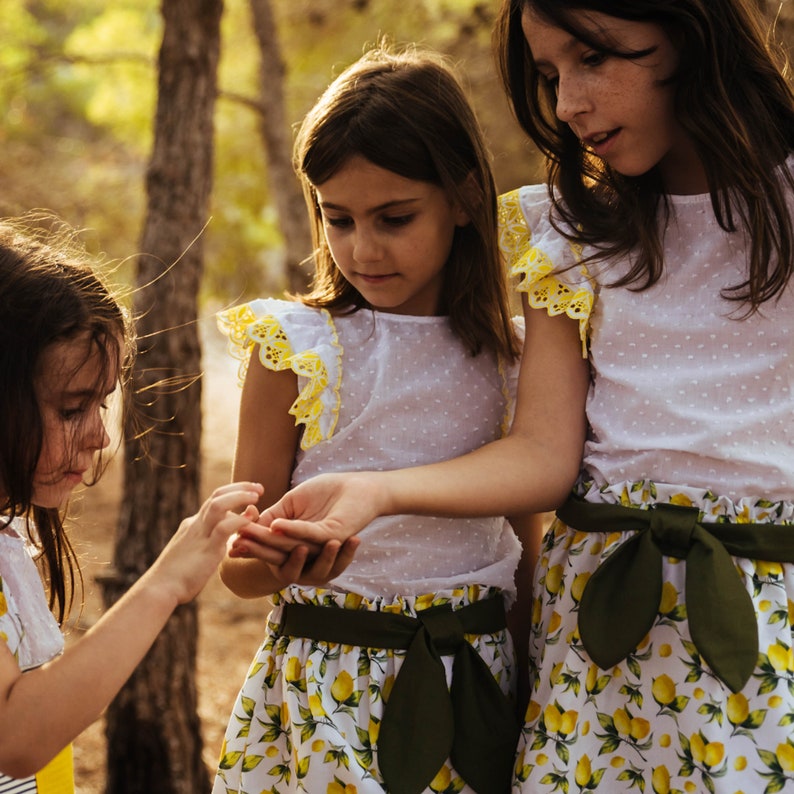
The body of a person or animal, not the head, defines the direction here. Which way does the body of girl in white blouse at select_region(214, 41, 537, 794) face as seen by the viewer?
toward the camera

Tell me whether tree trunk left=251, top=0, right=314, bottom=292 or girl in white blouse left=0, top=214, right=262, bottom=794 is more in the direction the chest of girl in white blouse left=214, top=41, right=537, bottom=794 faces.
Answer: the girl in white blouse

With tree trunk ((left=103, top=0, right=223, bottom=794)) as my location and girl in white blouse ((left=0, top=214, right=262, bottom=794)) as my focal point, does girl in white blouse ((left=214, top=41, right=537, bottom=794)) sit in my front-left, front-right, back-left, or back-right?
front-left

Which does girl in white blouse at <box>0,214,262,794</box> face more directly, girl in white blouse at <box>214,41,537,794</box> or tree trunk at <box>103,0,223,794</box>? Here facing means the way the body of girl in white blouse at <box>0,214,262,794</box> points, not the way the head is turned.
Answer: the girl in white blouse

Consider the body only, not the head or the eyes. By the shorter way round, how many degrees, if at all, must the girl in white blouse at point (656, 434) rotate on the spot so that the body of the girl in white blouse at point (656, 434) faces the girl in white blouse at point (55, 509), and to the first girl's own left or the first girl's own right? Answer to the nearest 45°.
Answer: approximately 90° to the first girl's own right

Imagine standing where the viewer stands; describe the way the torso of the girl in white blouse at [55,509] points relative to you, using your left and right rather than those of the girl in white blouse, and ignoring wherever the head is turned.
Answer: facing to the right of the viewer

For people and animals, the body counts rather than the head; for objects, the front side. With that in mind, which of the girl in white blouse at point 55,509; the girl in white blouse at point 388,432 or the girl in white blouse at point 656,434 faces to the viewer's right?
the girl in white blouse at point 55,509

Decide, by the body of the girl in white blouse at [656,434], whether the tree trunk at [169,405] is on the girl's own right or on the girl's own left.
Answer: on the girl's own right

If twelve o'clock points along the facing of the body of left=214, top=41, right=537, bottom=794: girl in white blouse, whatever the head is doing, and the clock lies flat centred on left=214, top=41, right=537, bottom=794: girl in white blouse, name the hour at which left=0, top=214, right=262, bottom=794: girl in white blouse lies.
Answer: left=0, top=214, right=262, bottom=794: girl in white blouse is roughly at 2 o'clock from left=214, top=41, right=537, bottom=794: girl in white blouse.

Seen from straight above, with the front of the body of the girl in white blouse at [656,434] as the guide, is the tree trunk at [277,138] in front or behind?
behind

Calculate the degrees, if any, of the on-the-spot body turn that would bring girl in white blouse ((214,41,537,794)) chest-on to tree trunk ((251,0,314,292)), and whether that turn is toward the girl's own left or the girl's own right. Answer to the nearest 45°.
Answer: approximately 180°

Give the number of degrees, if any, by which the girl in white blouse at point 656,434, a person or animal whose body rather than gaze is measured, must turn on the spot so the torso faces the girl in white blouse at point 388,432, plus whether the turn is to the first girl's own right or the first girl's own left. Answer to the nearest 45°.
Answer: approximately 90° to the first girl's own right

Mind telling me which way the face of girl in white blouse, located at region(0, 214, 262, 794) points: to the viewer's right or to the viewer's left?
to the viewer's right

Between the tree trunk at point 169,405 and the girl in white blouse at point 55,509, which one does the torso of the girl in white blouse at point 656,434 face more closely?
the girl in white blouse

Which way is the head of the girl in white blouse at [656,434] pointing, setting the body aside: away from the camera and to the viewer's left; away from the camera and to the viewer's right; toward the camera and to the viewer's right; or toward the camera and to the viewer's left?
toward the camera and to the viewer's left

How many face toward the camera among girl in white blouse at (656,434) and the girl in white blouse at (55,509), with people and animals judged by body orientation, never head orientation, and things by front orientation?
1

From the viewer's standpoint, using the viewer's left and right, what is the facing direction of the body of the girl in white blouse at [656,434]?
facing the viewer
